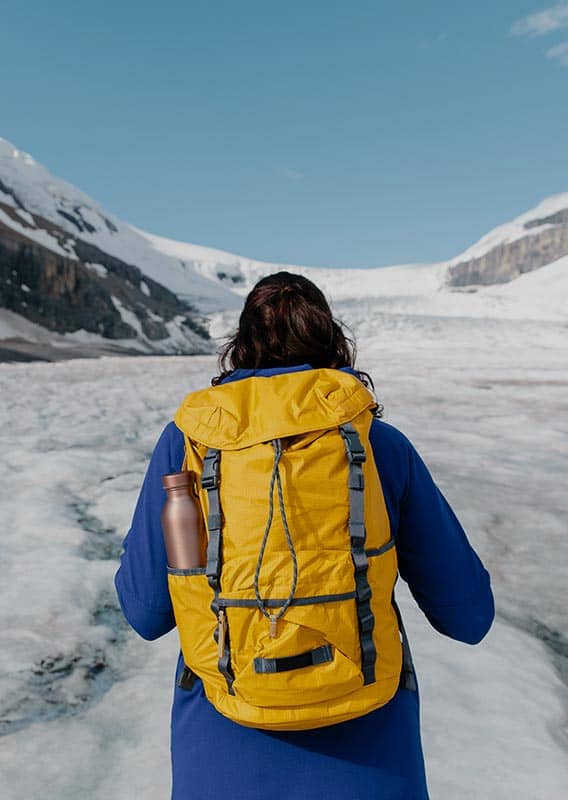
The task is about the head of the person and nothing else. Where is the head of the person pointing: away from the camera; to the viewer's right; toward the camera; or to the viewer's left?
away from the camera

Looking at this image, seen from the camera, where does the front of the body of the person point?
away from the camera
